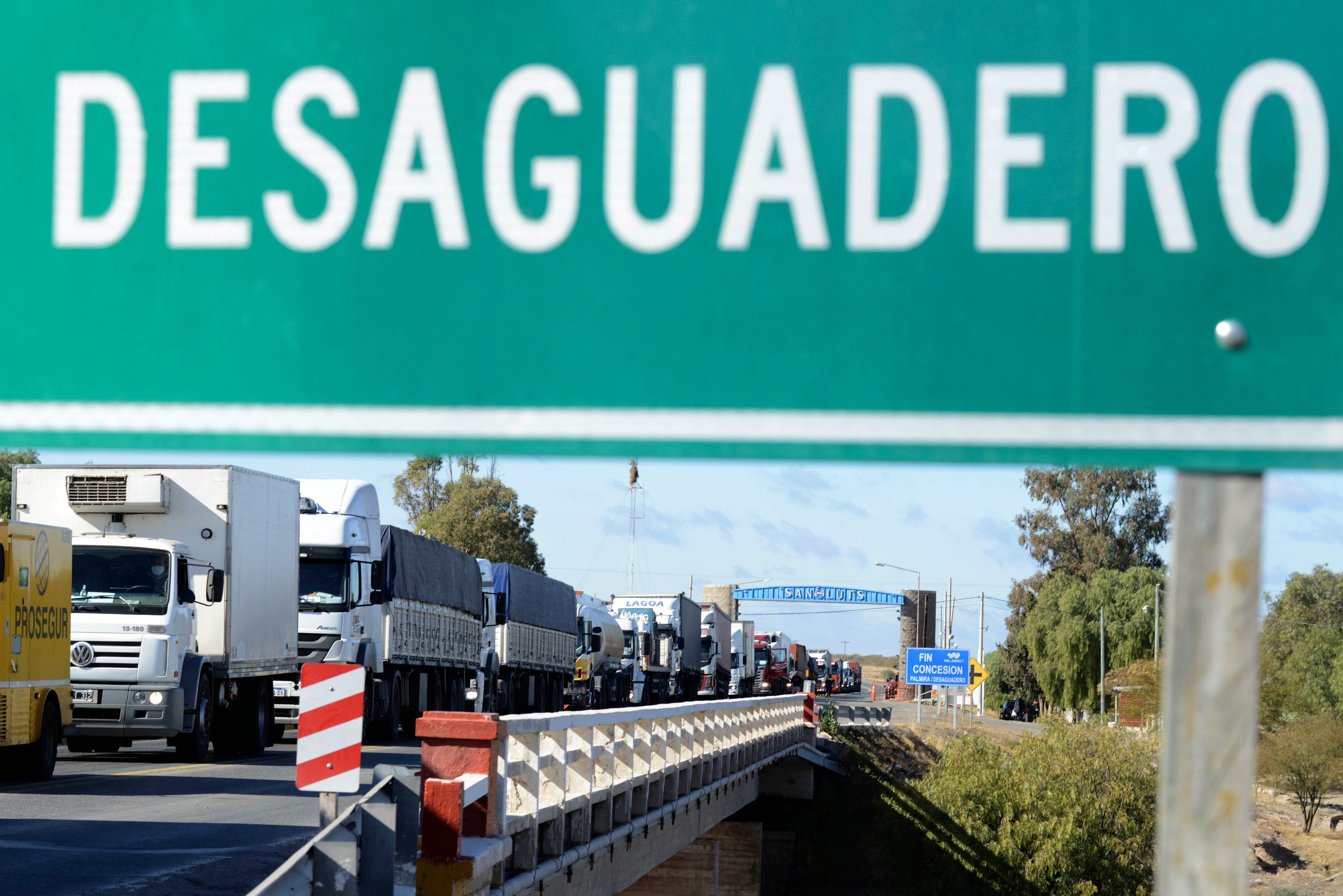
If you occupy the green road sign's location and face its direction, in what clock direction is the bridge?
The bridge is roughly at 6 o'clock from the green road sign.

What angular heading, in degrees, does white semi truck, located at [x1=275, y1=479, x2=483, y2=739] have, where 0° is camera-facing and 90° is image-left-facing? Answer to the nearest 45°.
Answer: approximately 45°

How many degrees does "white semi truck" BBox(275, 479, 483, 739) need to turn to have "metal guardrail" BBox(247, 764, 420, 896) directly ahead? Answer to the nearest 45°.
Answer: approximately 45° to its left

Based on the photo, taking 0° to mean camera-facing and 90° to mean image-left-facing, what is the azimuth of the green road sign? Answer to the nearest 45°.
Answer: approximately 0°

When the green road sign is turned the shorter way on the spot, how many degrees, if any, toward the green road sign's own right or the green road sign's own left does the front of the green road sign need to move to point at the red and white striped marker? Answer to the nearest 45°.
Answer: approximately 180°

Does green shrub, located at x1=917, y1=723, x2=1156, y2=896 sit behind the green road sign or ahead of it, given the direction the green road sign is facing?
behind

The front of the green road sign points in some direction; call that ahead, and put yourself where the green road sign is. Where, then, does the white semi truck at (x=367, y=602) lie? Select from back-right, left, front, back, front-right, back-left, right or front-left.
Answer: back

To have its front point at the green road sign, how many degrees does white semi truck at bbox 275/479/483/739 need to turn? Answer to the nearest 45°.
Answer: approximately 45° to its left
